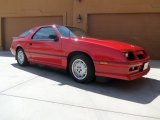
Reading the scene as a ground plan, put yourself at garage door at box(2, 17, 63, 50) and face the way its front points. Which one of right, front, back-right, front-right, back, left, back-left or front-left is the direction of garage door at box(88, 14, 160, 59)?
front-left

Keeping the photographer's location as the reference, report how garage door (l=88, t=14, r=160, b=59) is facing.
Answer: facing the viewer

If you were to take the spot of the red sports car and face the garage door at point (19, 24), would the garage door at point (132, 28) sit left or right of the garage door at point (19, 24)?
right

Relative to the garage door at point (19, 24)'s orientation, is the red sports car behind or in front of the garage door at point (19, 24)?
in front

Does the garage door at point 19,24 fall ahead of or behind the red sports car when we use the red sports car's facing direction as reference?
behind

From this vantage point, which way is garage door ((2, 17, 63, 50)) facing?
toward the camera

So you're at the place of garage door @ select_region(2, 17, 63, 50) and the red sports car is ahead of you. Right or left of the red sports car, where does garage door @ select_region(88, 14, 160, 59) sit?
left

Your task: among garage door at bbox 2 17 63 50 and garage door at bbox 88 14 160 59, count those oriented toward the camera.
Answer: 2

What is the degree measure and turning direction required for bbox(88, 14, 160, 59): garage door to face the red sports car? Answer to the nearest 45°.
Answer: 0° — it already faces it

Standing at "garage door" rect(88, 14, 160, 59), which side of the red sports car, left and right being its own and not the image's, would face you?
left

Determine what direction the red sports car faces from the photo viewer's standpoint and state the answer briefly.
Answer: facing the viewer and to the right of the viewer
